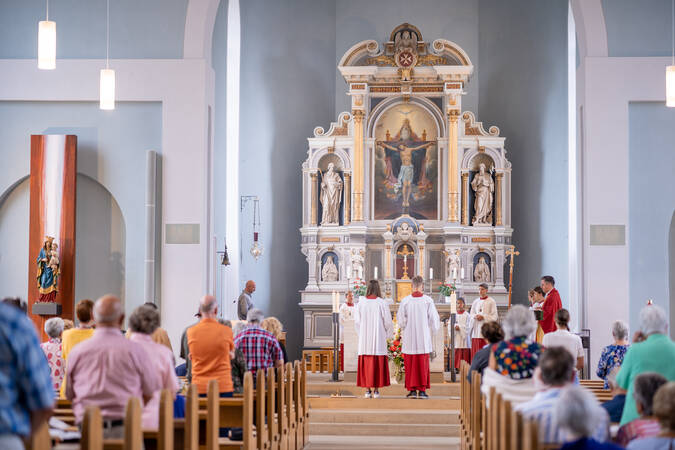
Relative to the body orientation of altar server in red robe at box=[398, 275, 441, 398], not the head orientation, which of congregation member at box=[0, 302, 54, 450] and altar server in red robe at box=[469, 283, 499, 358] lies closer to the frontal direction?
the altar server in red robe

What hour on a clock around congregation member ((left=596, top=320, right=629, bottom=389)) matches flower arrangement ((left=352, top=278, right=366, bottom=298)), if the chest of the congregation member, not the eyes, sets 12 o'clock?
The flower arrangement is roughly at 11 o'clock from the congregation member.

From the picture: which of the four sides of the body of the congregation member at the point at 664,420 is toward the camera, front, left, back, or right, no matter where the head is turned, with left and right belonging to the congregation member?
back

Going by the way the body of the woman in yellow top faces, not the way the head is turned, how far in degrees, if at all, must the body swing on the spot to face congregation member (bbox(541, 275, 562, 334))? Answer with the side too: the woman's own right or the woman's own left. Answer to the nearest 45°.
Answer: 0° — they already face them

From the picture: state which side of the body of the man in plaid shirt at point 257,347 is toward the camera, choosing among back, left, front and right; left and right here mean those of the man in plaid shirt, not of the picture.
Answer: back

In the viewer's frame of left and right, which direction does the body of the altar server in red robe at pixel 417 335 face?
facing away from the viewer

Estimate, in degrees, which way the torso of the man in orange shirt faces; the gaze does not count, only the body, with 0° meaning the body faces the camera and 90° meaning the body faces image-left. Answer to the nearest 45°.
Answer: approximately 180°

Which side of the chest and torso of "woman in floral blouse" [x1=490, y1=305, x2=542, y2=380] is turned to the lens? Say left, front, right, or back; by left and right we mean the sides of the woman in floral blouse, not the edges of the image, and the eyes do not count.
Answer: back

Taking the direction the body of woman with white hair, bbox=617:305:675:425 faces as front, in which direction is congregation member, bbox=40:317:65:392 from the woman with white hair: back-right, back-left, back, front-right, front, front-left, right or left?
left

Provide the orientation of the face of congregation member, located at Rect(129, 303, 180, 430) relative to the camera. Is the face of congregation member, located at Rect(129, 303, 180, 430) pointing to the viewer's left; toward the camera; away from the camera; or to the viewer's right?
away from the camera

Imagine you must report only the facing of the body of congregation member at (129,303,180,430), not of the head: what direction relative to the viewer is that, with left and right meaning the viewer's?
facing away from the viewer

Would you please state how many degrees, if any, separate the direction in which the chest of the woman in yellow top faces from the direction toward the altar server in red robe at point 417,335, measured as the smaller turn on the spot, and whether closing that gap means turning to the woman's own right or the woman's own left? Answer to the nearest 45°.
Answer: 0° — they already face them
